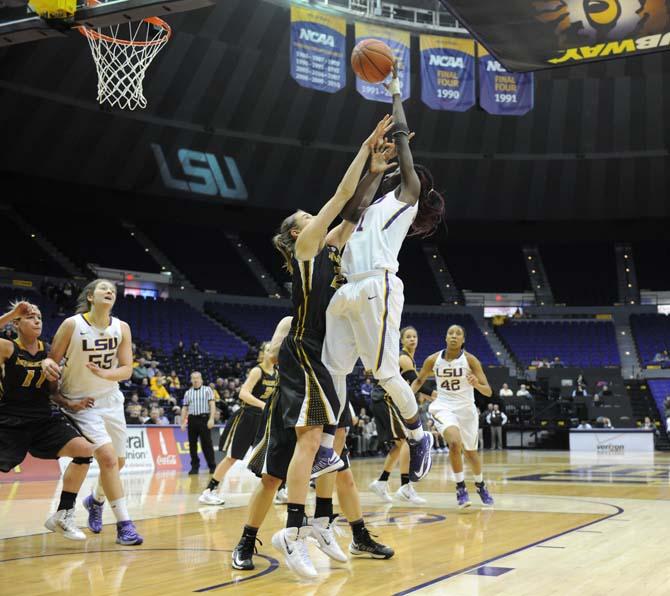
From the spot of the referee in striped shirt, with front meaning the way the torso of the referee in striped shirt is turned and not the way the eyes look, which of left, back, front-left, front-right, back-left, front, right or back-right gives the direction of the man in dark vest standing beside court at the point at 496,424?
back-left

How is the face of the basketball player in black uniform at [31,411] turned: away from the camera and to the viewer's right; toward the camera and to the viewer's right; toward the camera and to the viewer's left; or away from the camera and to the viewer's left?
toward the camera and to the viewer's right

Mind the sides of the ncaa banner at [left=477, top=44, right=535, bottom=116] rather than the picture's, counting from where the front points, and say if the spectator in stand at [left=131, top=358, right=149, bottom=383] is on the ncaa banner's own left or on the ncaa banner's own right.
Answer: on the ncaa banner's own right

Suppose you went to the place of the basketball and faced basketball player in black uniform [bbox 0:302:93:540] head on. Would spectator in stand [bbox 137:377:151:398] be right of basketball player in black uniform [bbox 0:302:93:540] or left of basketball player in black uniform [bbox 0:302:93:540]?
right

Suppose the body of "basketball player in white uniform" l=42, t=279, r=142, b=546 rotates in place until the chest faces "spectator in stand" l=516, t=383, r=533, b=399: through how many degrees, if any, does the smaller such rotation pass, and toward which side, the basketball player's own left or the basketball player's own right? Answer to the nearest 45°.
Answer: approximately 90° to the basketball player's own left

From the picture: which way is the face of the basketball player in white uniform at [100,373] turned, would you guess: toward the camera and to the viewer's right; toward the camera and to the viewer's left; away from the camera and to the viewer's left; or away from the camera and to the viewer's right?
toward the camera and to the viewer's right

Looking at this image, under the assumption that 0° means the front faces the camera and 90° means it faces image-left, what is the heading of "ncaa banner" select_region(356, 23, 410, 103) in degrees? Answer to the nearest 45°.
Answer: approximately 0°
